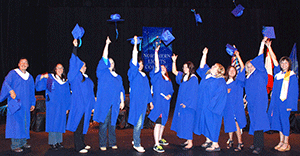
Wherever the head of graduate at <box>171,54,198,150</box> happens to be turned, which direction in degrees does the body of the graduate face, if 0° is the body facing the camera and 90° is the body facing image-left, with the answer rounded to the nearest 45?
approximately 45°

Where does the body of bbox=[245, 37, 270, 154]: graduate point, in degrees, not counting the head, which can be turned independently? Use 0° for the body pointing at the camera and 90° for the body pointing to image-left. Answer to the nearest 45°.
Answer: approximately 45°

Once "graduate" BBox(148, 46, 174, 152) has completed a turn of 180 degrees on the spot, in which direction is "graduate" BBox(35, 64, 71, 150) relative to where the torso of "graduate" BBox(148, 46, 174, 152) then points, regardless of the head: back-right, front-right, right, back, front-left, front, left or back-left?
front-left

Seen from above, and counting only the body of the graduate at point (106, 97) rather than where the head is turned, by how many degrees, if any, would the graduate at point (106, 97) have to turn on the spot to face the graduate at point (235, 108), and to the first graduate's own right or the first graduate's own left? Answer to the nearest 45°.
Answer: approximately 45° to the first graduate's own left

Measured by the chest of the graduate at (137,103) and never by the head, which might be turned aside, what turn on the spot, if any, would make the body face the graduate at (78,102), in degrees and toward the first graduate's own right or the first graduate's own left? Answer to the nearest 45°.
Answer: approximately 135° to the first graduate's own right

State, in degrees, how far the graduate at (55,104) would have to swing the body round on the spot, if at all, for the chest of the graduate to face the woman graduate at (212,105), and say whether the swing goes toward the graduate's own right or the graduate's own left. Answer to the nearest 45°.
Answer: approximately 45° to the graduate's own left

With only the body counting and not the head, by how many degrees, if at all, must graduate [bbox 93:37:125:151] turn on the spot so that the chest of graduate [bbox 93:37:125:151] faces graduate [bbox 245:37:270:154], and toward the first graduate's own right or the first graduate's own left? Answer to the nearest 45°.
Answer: approximately 45° to the first graduate's own left
